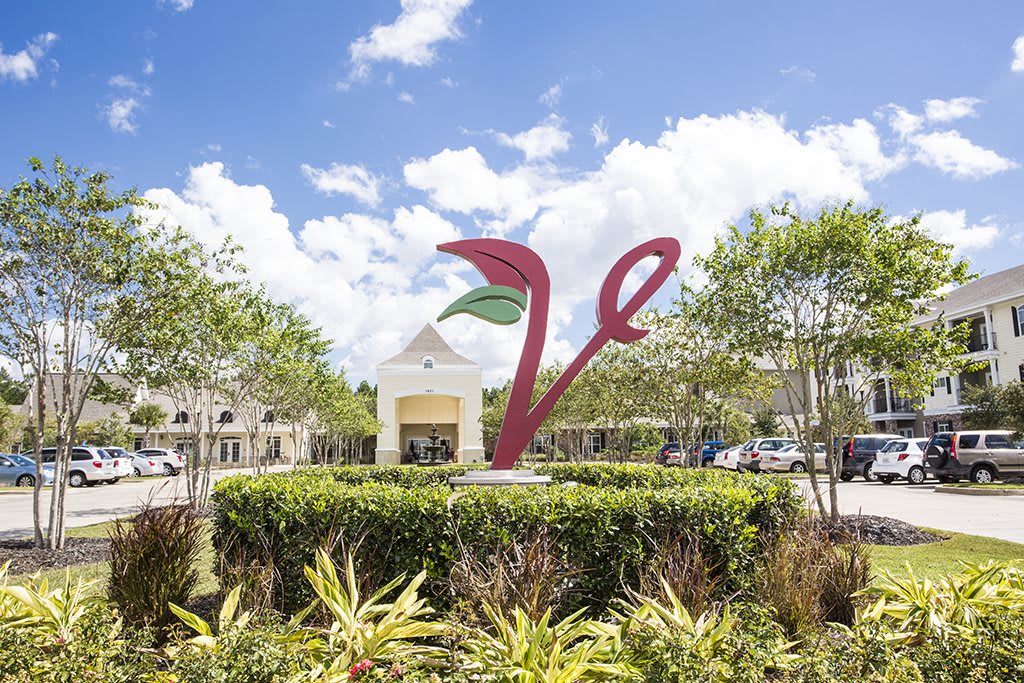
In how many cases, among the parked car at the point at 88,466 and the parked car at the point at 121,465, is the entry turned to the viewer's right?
0

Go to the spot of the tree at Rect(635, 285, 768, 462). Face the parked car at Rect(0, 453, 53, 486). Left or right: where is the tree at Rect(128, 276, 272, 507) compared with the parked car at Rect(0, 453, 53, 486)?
left

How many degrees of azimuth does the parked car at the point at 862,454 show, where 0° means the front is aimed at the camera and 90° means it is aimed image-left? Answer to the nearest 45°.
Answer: approximately 225°

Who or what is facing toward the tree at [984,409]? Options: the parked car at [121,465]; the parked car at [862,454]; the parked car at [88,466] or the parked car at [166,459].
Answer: the parked car at [862,454]

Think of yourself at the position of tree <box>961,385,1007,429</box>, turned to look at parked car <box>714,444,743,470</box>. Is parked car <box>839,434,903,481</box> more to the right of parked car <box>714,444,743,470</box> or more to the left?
left
